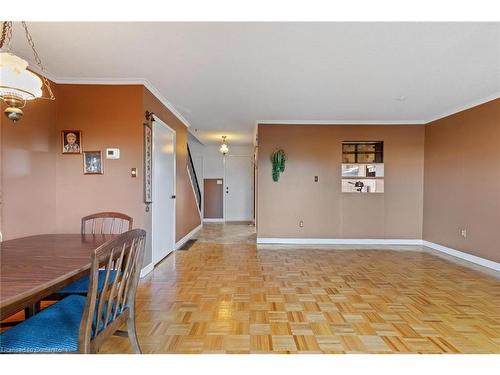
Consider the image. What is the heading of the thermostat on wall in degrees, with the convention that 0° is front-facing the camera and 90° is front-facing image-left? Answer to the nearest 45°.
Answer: approximately 0°

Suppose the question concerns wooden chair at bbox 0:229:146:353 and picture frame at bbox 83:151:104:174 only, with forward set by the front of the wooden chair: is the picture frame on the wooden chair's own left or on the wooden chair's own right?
on the wooden chair's own right

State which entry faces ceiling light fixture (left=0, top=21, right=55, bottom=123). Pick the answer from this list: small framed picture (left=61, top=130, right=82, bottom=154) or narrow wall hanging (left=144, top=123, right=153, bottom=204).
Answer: the small framed picture

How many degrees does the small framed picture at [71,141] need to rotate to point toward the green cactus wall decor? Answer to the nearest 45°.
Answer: approximately 90° to its left

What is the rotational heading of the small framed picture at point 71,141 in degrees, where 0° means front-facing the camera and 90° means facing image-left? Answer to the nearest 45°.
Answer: approximately 0°

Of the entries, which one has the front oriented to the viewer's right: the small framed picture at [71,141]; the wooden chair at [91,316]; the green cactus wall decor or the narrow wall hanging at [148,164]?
the narrow wall hanging

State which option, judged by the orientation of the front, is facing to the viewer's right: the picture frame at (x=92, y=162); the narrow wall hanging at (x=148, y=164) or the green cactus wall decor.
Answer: the narrow wall hanging at (x=148, y=164)

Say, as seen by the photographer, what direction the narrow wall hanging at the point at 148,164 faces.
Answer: facing to the right of the viewer

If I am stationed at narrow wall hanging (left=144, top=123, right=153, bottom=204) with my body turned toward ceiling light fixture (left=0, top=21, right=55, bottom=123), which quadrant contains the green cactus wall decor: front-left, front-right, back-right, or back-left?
back-left

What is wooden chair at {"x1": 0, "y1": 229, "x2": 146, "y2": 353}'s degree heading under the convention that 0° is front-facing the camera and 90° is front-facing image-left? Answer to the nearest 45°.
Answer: approximately 135°
